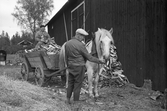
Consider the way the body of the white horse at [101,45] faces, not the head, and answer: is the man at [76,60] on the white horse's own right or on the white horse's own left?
on the white horse's own right

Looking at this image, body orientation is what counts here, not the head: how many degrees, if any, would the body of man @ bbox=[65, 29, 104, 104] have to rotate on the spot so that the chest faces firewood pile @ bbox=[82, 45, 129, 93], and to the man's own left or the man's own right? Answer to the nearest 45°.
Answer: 0° — they already face it

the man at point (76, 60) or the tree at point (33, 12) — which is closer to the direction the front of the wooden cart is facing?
the man

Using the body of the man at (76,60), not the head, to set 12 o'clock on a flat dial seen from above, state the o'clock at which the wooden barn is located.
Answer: The wooden barn is roughly at 12 o'clock from the man.

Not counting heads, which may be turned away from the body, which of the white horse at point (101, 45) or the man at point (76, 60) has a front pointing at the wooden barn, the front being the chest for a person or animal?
the man

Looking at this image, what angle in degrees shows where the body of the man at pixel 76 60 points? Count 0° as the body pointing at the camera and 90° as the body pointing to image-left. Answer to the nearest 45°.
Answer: approximately 225°
